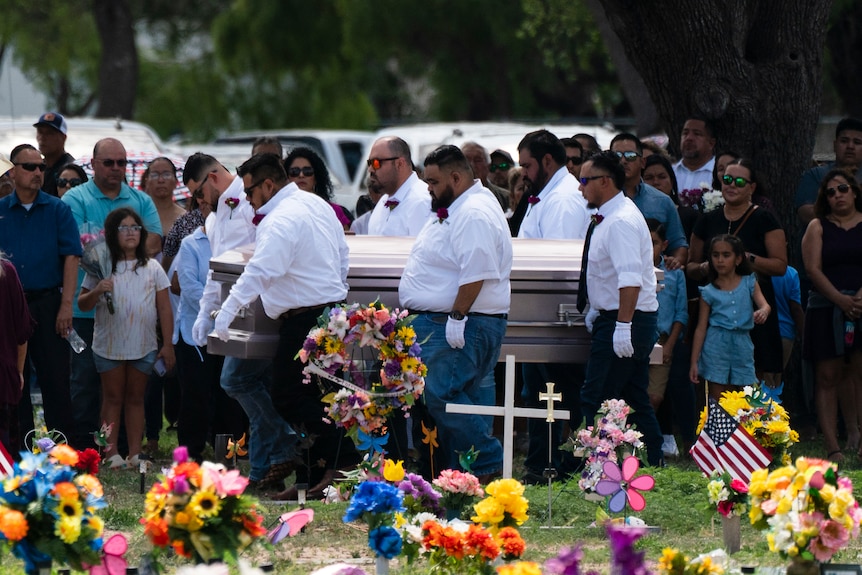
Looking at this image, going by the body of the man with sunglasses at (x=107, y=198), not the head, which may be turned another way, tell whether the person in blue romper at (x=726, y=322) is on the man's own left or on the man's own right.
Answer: on the man's own left

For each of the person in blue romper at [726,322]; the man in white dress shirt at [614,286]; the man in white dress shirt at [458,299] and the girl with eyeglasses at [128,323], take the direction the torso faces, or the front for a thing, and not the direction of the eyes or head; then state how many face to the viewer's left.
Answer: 2

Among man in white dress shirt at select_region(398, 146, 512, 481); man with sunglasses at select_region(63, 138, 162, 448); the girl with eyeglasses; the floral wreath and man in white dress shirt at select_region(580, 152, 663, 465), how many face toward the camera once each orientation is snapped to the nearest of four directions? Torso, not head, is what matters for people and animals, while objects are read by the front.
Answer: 3

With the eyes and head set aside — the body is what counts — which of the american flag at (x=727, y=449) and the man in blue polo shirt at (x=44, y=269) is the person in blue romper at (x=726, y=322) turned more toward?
the american flag

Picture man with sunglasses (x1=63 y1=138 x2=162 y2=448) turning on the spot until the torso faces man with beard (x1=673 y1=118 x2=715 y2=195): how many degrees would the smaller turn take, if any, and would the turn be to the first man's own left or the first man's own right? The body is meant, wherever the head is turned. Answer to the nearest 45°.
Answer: approximately 90° to the first man's own left

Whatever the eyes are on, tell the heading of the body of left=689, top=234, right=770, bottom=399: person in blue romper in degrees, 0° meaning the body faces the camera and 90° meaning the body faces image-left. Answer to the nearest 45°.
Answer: approximately 0°

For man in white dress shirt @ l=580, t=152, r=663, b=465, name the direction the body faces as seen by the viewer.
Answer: to the viewer's left

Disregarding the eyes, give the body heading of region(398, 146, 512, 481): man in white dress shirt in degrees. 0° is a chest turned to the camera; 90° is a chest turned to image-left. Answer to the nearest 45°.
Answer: approximately 90°

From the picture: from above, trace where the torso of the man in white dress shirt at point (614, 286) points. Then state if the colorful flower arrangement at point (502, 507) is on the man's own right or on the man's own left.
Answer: on the man's own left

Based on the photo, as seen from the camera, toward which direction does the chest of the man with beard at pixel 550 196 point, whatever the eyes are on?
to the viewer's left

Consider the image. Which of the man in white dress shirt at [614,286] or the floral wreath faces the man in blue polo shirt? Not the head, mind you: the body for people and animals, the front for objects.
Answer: the man in white dress shirt
